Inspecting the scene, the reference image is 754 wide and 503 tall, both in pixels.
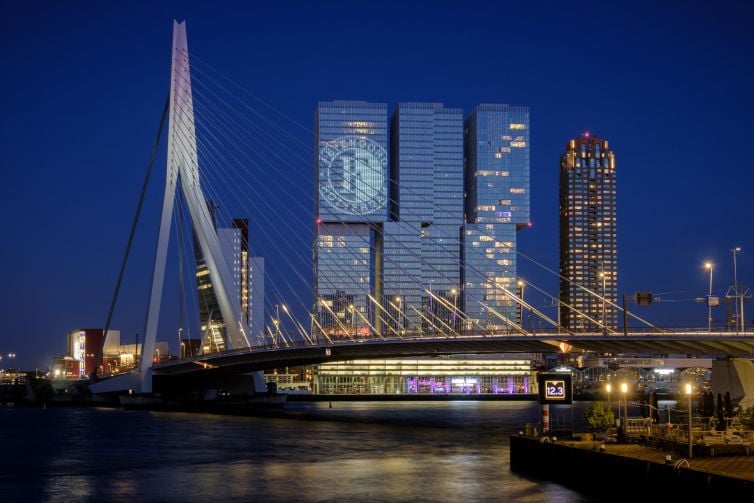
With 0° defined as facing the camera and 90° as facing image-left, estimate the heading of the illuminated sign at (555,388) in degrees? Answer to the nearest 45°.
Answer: approximately 0°

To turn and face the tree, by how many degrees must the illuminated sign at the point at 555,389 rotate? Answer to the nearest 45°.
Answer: approximately 45° to its left

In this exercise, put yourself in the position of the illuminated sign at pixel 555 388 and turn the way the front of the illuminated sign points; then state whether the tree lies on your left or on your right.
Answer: on your left
